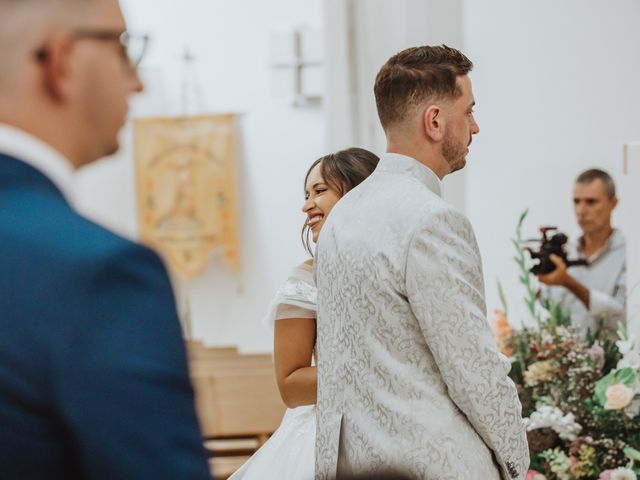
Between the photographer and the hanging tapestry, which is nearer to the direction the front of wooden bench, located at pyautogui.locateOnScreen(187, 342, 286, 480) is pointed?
the photographer

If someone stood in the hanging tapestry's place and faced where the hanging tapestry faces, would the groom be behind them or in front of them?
in front

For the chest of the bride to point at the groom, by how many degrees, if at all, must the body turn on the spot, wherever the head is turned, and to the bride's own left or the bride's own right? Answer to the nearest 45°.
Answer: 0° — they already face them

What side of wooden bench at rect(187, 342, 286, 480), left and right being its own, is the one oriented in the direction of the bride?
front

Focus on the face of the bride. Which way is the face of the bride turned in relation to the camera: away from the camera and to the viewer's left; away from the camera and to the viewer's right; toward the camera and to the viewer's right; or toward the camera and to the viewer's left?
toward the camera and to the viewer's left

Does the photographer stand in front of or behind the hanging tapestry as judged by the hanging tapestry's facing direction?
in front

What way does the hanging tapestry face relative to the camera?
toward the camera

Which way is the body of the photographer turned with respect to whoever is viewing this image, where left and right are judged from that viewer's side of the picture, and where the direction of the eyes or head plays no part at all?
facing the viewer and to the left of the viewer
